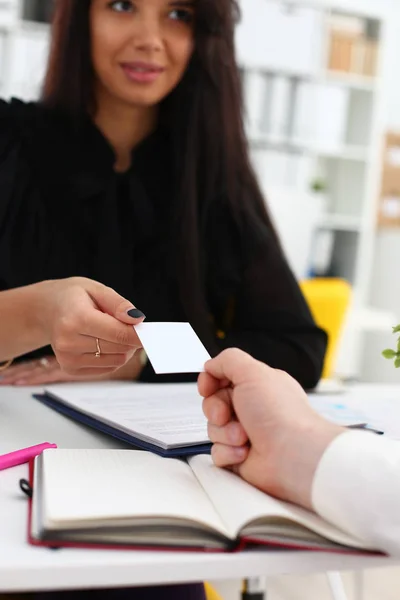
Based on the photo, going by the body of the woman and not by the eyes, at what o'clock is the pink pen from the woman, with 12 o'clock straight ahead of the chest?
The pink pen is roughly at 12 o'clock from the woman.

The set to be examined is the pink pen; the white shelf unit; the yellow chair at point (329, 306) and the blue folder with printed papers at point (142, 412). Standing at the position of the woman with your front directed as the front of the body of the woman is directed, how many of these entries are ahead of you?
2

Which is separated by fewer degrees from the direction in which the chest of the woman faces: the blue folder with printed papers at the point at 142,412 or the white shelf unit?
the blue folder with printed papers

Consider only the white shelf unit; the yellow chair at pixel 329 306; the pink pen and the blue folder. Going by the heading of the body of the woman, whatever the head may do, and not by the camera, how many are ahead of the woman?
2

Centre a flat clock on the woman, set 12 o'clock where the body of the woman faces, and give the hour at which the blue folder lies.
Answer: The blue folder is roughly at 12 o'clock from the woman.

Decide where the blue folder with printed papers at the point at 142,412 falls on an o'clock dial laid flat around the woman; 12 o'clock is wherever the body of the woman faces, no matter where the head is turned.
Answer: The blue folder with printed papers is roughly at 12 o'clock from the woman.

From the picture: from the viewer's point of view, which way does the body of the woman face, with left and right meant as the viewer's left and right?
facing the viewer

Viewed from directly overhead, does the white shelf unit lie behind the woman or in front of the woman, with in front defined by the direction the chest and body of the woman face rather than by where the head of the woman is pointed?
behind

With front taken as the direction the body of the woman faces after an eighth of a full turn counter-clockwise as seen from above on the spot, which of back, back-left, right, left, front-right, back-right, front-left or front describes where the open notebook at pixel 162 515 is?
front-right

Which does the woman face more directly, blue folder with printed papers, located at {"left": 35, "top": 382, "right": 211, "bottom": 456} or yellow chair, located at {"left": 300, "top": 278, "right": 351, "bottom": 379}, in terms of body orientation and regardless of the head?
the blue folder with printed papers
